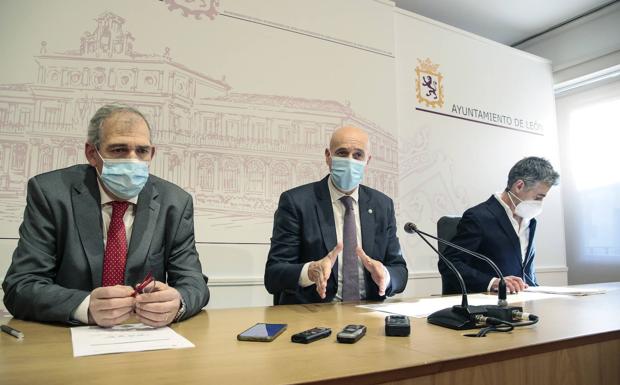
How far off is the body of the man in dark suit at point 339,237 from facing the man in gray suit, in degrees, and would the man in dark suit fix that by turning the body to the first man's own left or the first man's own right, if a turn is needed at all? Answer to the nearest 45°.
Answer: approximately 45° to the first man's own right

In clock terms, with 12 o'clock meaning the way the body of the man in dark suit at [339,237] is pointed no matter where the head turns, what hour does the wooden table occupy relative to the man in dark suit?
The wooden table is roughly at 12 o'clock from the man in dark suit.

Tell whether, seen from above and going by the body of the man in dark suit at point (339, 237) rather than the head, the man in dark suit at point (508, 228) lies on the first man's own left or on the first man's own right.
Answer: on the first man's own left

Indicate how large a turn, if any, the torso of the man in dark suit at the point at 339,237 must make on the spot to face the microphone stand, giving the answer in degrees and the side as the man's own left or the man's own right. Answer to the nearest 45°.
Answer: approximately 45° to the man's own left

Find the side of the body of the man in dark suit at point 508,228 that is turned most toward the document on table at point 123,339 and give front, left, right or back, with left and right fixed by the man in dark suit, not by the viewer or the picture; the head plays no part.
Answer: right

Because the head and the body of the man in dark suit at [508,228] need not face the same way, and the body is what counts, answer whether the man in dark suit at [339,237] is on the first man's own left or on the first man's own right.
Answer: on the first man's own right
